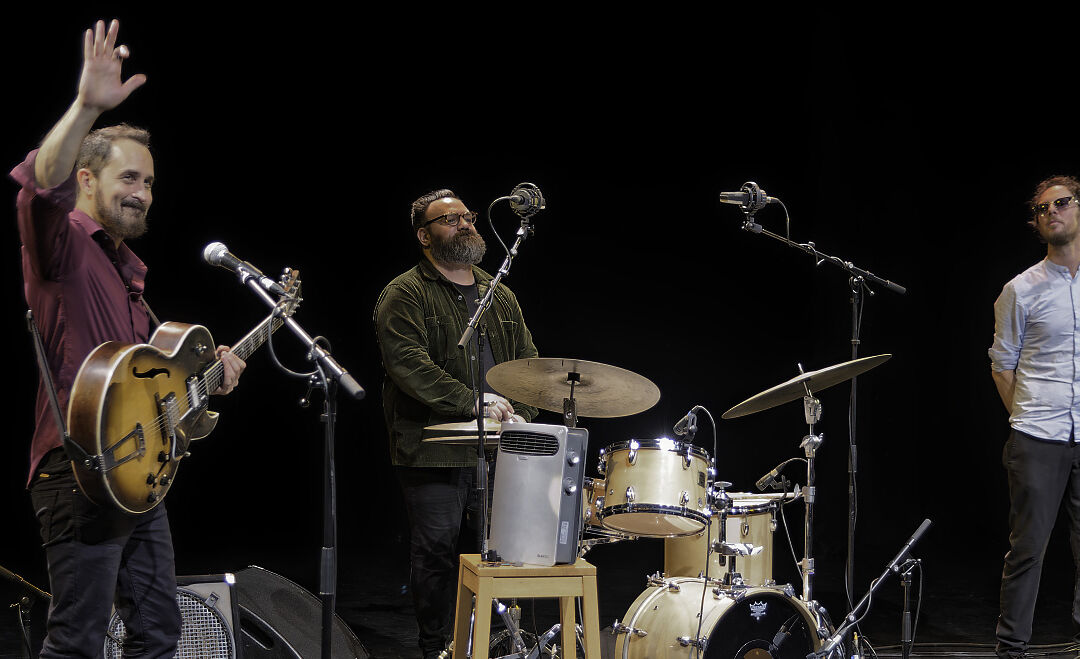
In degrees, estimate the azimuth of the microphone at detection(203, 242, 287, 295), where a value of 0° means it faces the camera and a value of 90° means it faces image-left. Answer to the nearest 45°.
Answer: approximately 90°

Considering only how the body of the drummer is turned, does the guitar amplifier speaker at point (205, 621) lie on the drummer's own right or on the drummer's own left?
on the drummer's own right

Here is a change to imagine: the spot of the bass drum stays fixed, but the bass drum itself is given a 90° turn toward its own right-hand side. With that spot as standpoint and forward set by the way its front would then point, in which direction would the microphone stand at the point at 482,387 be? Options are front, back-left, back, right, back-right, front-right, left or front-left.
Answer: front

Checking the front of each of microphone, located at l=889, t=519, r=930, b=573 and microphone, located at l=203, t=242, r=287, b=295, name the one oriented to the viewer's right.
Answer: microphone, located at l=889, t=519, r=930, b=573

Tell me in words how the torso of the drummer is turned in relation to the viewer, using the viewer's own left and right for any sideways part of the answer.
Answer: facing the viewer and to the right of the viewer

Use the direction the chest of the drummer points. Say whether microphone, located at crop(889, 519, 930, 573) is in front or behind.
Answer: in front

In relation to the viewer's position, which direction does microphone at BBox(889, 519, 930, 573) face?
facing to the right of the viewer

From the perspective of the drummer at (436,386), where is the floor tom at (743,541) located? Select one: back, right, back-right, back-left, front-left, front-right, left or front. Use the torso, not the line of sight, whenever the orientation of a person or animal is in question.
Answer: front-left

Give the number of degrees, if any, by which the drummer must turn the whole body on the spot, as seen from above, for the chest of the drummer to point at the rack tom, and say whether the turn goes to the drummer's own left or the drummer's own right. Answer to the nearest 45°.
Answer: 0° — they already face it

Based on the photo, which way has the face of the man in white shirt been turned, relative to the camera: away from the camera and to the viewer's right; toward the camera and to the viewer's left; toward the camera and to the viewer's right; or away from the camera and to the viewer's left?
toward the camera and to the viewer's left

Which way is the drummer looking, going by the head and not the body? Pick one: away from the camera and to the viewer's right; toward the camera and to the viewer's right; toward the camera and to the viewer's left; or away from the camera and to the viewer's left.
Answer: toward the camera and to the viewer's right
